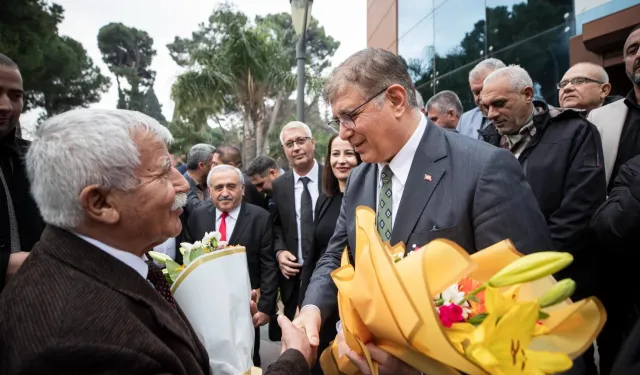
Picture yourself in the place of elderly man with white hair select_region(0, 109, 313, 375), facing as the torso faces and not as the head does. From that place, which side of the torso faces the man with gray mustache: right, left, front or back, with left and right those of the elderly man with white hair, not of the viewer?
left

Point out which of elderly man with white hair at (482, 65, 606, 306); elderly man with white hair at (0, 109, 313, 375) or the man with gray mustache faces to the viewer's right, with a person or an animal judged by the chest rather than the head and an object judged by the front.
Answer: elderly man with white hair at (0, 109, 313, 375)

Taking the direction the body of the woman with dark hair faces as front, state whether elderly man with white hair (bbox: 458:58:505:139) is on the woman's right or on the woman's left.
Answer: on the woman's left

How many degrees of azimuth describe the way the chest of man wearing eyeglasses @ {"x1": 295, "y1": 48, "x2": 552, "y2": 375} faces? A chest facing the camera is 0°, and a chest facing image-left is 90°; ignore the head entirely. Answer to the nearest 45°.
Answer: approximately 45°

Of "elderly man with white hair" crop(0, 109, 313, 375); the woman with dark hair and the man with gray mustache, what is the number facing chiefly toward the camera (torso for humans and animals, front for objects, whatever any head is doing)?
2

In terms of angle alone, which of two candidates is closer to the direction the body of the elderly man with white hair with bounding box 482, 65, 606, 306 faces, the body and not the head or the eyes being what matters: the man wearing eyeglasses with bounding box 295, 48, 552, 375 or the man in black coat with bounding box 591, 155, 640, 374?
the man wearing eyeglasses

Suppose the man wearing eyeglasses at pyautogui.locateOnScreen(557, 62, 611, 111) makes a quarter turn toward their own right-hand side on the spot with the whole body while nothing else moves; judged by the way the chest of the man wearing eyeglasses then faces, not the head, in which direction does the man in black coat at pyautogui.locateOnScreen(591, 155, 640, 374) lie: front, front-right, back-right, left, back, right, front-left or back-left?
back-left

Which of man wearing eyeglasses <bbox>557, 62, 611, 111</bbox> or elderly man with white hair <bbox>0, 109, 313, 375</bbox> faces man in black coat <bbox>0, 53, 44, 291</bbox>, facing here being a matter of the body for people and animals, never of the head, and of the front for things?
the man wearing eyeglasses

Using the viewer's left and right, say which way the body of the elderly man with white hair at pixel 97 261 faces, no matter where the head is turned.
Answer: facing to the right of the viewer

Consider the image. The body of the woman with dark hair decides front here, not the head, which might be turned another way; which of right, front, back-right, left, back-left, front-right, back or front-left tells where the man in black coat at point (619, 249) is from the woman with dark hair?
front-left

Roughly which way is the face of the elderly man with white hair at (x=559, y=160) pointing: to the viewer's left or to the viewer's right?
to the viewer's left
